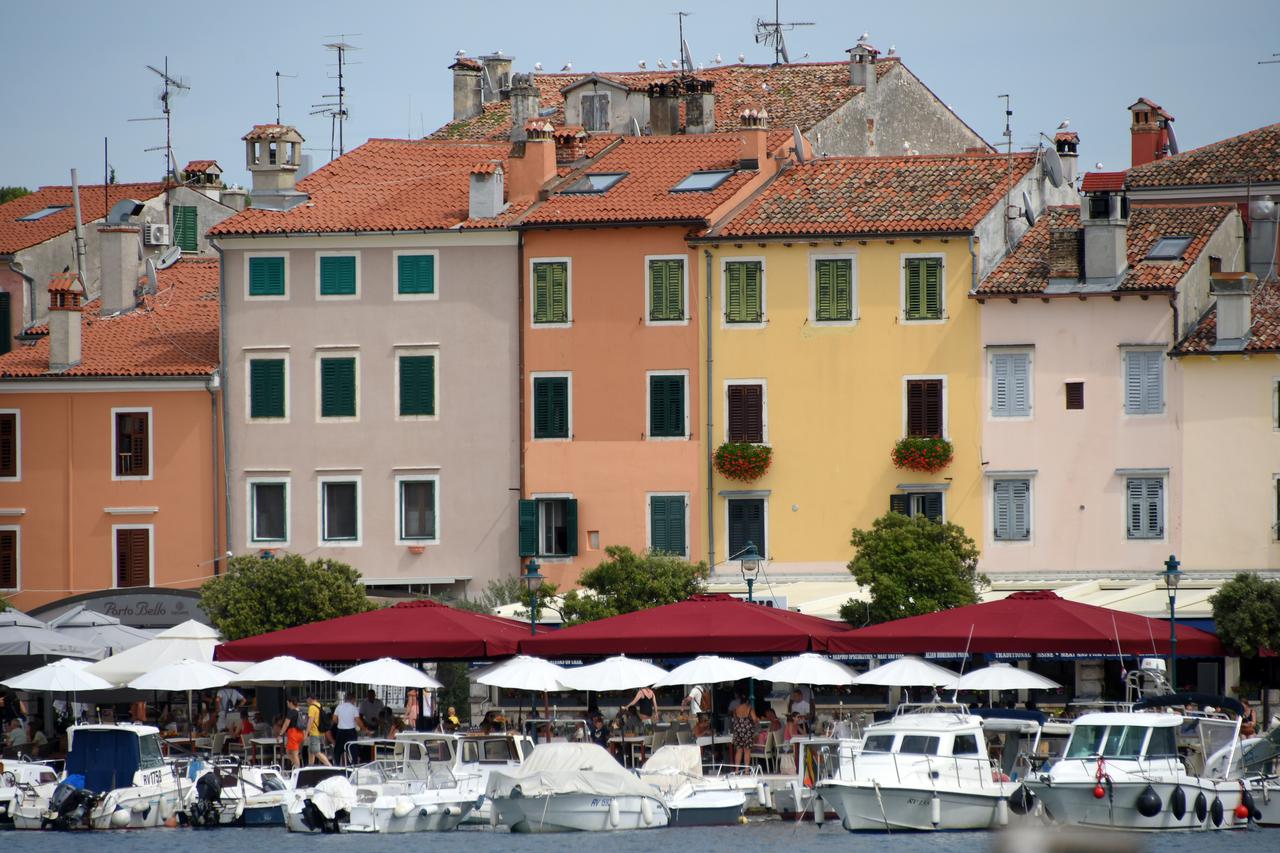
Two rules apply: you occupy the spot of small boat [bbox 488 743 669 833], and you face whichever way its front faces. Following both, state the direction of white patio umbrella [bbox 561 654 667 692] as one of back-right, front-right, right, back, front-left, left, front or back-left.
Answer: back-right

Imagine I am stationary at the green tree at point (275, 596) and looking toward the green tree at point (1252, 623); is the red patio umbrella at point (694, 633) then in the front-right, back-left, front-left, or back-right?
front-right

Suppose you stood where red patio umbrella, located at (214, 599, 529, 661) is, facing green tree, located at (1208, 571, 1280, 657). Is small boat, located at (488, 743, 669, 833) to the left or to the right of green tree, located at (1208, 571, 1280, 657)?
right

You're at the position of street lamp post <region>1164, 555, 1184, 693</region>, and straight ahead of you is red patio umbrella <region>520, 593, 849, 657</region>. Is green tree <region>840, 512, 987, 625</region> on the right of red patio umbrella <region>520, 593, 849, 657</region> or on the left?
right

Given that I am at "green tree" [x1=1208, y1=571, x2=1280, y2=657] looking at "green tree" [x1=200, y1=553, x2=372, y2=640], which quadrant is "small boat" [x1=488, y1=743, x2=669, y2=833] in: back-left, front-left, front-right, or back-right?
front-left

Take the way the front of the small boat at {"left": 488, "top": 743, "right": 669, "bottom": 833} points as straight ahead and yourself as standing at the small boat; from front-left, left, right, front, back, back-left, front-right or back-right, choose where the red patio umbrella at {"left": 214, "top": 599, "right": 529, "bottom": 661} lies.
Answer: right

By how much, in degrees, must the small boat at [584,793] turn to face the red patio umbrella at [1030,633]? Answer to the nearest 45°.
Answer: approximately 180°

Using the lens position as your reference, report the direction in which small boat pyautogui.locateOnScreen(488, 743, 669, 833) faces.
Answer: facing the viewer and to the left of the viewer

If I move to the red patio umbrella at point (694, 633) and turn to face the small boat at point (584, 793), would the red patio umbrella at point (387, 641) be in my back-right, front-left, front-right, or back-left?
front-right

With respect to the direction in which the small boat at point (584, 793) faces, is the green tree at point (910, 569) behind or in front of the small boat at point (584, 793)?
behind

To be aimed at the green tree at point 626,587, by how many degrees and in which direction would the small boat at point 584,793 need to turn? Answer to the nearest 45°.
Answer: approximately 135° to its right

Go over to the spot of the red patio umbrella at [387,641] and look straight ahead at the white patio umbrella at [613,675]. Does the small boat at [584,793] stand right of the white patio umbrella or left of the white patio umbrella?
right

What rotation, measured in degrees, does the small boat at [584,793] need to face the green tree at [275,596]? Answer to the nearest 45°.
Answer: approximately 90° to its right

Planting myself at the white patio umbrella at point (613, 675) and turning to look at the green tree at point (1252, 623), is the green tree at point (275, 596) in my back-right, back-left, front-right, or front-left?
back-left
